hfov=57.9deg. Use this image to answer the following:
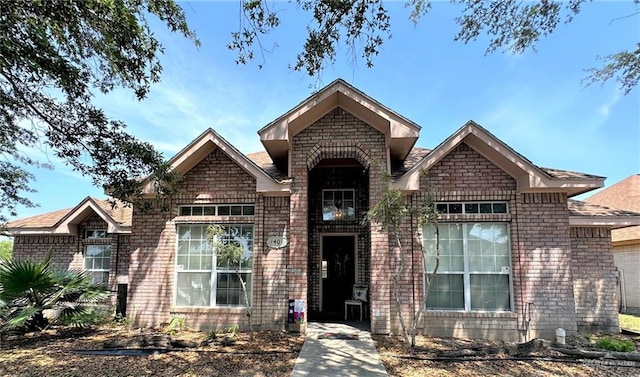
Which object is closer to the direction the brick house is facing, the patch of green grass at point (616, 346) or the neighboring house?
the patch of green grass

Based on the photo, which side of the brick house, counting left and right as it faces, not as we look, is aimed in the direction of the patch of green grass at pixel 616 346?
left

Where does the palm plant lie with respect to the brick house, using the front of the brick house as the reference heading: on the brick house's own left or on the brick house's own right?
on the brick house's own right

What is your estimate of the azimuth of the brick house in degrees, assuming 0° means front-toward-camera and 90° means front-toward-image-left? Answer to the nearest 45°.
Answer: approximately 0°

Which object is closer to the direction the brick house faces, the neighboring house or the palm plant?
the palm plant

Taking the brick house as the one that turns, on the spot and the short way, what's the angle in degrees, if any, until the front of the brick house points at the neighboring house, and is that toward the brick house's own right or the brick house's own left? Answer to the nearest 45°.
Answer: approximately 135° to the brick house's own left
